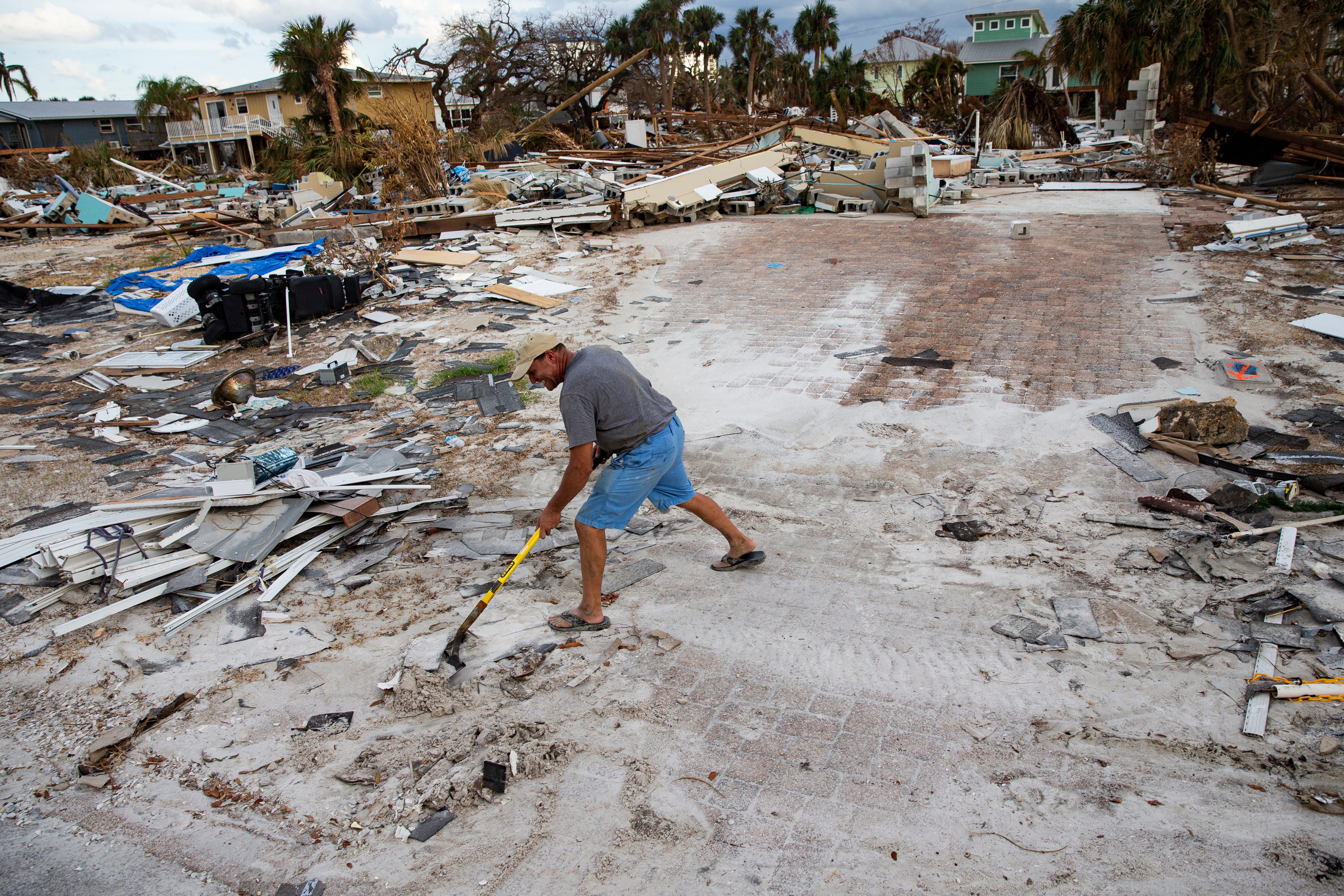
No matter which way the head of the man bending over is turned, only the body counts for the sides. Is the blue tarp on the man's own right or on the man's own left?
on the man's own right

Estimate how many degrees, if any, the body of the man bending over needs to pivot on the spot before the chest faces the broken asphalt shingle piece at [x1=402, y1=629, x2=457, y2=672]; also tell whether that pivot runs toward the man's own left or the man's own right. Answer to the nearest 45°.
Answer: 0° — they already face it

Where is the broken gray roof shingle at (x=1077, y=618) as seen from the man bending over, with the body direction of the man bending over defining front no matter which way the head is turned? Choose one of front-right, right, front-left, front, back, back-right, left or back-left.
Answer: back

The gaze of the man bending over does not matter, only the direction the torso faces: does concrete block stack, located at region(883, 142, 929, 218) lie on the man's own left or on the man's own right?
on the man's own right

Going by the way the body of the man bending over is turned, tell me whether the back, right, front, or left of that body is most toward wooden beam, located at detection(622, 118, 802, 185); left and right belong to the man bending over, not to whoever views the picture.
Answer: right

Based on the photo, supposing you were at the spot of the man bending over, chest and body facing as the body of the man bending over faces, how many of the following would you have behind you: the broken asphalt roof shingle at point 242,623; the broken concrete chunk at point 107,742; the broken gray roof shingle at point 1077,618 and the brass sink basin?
1

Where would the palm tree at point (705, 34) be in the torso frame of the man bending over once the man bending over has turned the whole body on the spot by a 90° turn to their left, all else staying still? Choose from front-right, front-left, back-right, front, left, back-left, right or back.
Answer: back

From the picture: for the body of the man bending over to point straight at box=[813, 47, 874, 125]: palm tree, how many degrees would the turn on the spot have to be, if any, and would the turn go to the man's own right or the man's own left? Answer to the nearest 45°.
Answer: approximately 90° to the man's own right

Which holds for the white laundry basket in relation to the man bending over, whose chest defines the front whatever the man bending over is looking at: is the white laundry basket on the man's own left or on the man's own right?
on the man's own right

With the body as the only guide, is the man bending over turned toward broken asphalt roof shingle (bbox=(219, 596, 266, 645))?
yes

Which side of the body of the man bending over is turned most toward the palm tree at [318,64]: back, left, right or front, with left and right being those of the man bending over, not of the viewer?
right

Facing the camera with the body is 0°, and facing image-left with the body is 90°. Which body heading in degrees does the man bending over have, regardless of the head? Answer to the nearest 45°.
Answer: approximately 90°
